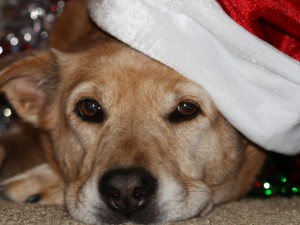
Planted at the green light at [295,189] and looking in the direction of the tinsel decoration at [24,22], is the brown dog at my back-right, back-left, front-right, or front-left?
front-left

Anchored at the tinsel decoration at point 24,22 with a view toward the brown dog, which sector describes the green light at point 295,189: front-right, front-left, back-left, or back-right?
front-left

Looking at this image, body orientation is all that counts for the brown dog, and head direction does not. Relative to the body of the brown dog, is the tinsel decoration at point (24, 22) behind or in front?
behind

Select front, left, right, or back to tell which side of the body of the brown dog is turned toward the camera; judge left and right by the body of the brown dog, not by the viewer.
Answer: front

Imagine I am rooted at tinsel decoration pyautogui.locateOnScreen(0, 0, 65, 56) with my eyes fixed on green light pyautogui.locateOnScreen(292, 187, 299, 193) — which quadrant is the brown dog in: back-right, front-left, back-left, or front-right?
front-right
